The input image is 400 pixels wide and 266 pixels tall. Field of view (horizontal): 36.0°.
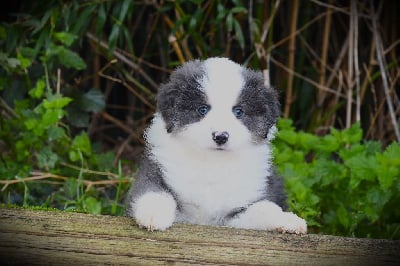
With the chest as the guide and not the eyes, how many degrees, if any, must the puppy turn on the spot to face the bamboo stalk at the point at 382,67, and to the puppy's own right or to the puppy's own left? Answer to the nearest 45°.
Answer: approximately 135° to the puppy's own left

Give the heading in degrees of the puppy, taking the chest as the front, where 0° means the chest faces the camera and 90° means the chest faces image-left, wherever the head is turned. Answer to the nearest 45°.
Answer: approximately 0°

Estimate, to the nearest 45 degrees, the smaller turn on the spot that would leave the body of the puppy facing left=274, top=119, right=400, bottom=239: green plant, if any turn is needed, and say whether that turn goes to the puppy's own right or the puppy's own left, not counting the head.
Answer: approximately 135° to the puppy's own left

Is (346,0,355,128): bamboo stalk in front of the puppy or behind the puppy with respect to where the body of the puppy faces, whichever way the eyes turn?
behind

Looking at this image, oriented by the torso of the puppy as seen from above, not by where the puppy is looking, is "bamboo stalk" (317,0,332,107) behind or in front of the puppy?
behind

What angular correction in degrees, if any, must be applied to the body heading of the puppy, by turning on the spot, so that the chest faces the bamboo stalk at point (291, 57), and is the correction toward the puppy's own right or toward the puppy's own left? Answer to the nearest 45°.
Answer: approximately 180°
